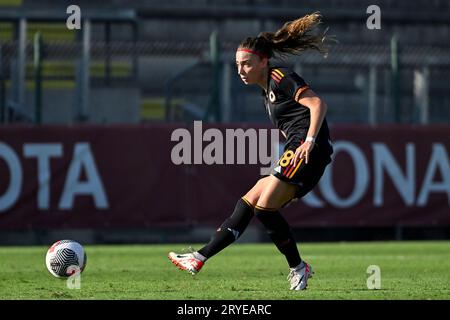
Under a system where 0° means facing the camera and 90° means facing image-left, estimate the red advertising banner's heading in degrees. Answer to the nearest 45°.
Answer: approximately 0°

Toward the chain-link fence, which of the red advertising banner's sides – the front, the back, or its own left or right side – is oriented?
back

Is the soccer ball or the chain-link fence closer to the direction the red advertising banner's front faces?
the soccer ball

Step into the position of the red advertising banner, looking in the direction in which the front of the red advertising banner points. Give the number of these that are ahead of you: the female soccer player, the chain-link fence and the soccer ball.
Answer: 2

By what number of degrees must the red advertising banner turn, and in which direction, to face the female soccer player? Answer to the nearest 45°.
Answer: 0° — it already faces them
